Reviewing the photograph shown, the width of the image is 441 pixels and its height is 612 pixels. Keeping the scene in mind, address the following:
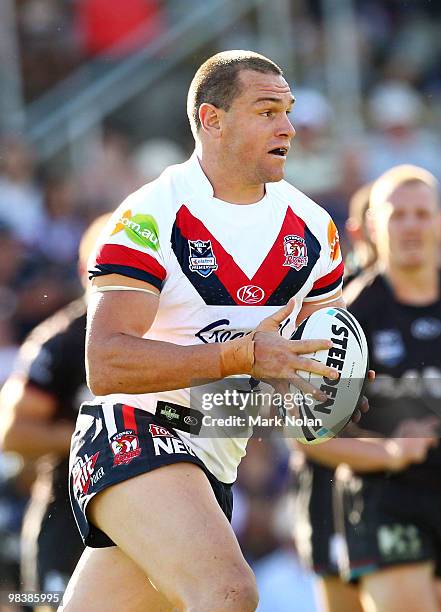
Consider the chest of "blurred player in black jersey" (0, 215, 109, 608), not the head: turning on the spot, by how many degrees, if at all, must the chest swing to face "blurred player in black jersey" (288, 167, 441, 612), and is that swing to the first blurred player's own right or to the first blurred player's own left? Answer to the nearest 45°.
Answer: approximately 45° to the first blurred player's own left

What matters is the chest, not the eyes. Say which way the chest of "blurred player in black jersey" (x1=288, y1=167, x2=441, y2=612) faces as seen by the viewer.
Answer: toward the camera

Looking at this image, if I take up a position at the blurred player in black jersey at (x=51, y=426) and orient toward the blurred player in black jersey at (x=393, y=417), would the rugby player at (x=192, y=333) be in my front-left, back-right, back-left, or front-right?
front-right

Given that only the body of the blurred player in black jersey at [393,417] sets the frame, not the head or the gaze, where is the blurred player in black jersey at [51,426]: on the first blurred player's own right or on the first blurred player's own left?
on the first blurred player's own right

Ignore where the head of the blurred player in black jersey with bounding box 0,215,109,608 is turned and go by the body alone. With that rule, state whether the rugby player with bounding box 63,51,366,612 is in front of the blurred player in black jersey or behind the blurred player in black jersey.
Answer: in front

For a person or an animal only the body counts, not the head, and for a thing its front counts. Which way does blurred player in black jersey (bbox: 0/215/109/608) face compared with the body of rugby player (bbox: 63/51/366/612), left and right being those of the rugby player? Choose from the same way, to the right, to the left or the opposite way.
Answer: the same way

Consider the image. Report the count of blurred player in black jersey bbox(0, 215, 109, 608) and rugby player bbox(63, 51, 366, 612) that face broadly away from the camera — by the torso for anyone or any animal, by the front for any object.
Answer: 0

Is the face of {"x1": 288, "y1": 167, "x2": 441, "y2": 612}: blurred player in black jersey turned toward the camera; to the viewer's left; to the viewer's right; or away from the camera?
toward the camera

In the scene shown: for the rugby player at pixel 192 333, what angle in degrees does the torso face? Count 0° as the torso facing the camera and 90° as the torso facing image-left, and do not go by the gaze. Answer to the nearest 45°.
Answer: approximately 315°

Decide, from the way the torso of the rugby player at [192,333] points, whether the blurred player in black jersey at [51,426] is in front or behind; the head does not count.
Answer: behind

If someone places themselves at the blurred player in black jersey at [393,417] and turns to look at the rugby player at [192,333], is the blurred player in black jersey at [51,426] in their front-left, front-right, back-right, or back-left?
front-right

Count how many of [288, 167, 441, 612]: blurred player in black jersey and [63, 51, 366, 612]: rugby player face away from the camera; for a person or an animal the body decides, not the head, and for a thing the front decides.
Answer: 0
